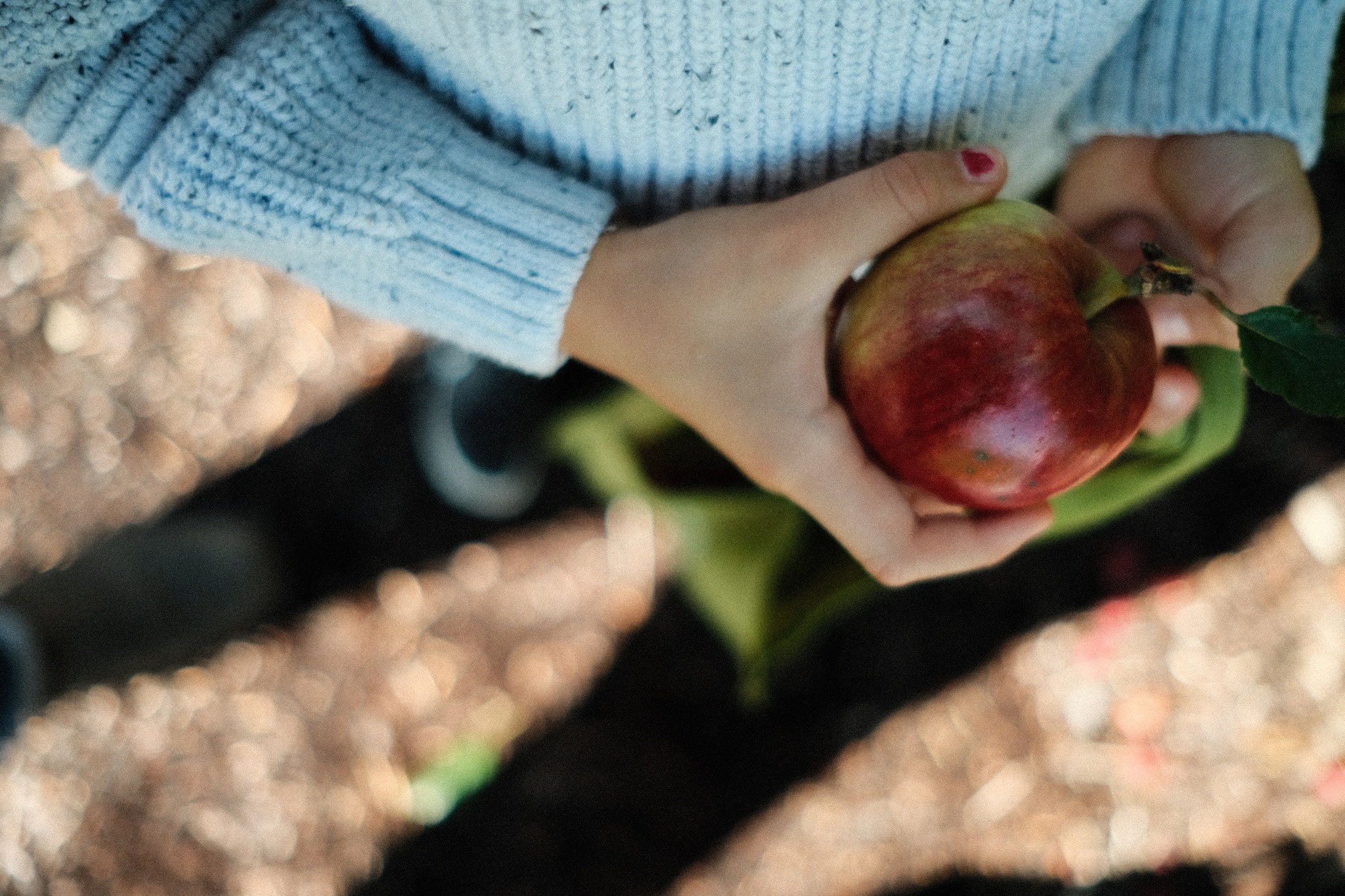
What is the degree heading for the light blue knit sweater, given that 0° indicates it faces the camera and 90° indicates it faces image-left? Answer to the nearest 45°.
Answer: approximately 0°
